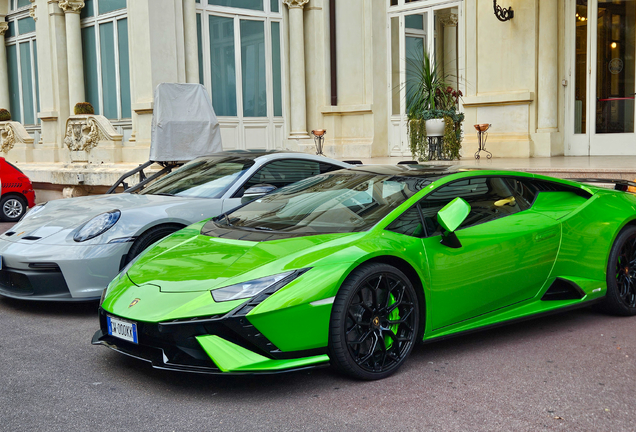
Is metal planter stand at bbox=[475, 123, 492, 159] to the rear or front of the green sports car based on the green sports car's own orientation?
to the rear

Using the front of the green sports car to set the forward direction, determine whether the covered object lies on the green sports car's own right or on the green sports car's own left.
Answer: on the green sports car's own right

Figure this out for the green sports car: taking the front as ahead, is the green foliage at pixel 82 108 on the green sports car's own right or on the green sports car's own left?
on the green sports car's own right

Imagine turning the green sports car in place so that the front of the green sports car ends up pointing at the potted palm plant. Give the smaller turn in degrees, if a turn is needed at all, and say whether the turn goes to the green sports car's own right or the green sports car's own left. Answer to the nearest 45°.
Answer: approximately 135° to the green sports car's own right

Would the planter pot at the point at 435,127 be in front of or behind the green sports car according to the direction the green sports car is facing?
behind

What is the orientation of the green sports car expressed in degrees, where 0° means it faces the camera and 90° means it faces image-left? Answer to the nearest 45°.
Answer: approximately 45°
